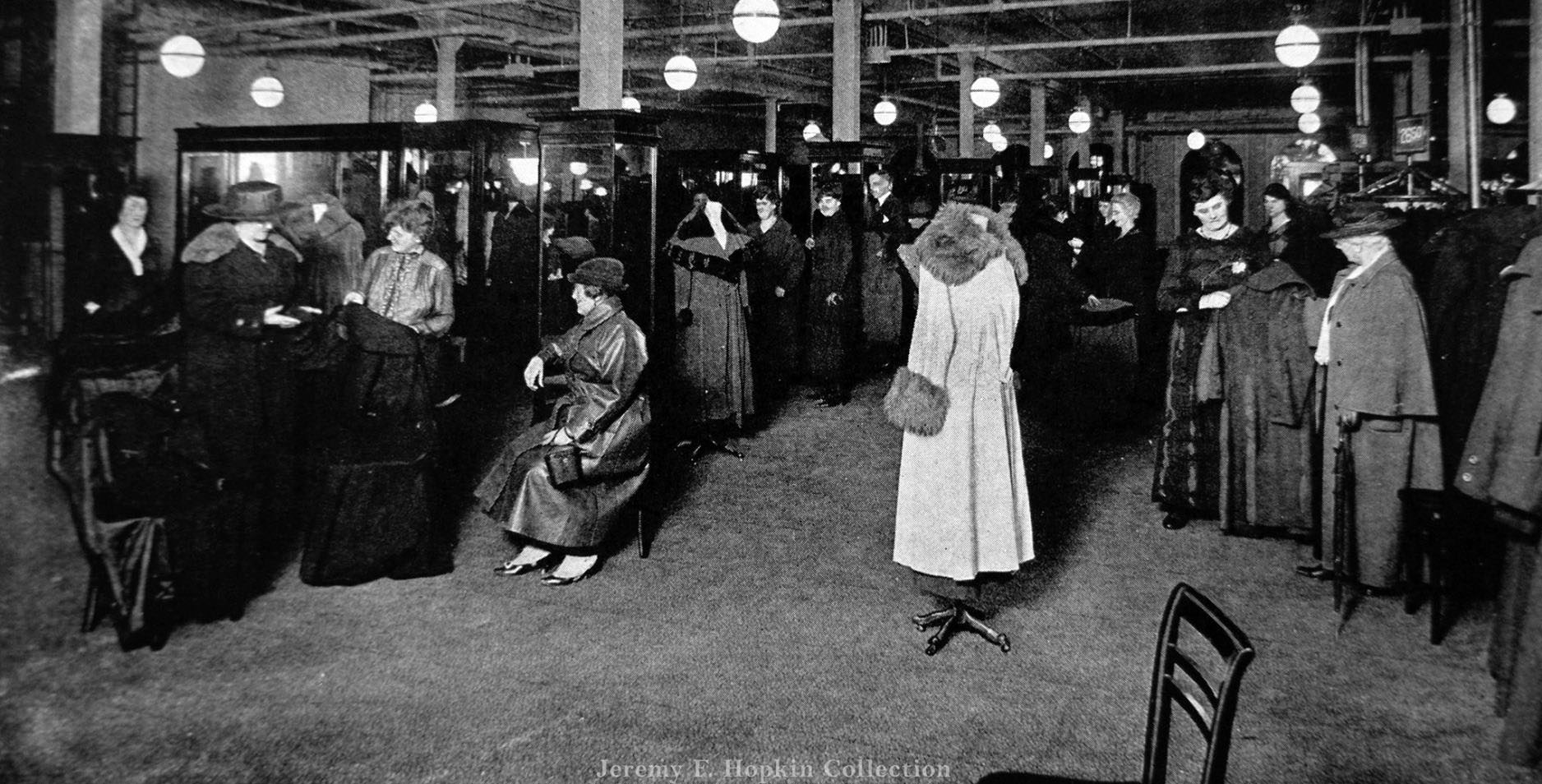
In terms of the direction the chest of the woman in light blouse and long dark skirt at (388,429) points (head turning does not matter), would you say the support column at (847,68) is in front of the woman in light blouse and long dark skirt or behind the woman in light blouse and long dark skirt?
behind

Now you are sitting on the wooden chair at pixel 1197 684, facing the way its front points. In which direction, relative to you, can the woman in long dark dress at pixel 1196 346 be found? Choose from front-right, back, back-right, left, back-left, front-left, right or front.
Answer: back-right

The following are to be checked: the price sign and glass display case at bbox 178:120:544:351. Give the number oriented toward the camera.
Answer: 2

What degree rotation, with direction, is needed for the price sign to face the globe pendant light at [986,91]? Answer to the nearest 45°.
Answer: approximately 135° to its right

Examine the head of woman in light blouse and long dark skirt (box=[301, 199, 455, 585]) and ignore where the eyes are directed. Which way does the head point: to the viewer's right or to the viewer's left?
to the viewer's left

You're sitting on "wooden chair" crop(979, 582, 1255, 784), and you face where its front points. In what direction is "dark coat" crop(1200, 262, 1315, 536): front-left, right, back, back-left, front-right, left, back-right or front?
back-right

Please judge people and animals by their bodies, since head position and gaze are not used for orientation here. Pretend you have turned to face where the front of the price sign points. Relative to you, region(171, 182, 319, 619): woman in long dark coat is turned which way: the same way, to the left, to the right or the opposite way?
to the left

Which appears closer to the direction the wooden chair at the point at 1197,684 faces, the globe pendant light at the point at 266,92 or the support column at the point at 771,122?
the globe pendant light
